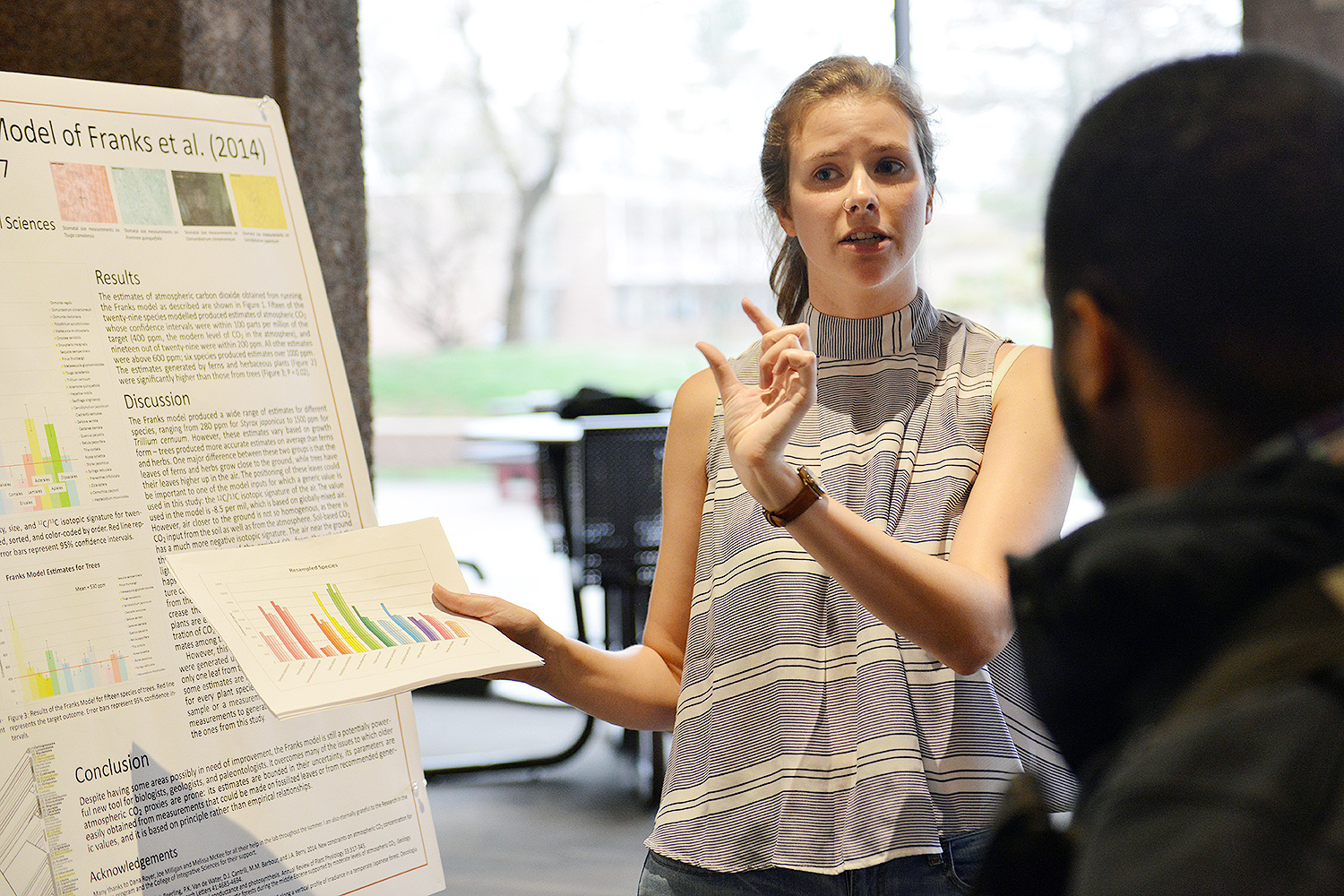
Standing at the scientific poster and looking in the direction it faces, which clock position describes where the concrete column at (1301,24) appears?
The concrete column is roughly at 10 o'clock from the scientific poster.

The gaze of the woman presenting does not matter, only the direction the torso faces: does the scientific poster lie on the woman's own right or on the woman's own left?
on the woman's own right

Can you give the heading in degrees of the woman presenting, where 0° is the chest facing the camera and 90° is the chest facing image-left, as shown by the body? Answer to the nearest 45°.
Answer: approximately 0°

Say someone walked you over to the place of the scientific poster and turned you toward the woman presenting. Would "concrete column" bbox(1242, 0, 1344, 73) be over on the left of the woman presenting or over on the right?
left

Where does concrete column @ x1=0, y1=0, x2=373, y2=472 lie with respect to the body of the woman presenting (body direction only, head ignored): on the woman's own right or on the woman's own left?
on the woman's own right

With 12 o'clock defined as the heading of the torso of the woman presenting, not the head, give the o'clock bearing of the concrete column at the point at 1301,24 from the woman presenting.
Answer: The concrete column is roughly at 7 o'clock from the woman presenting.

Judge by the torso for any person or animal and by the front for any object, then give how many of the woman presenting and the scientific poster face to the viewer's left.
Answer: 0

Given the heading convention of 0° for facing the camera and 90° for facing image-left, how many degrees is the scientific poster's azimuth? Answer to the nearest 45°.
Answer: approximately 315°
